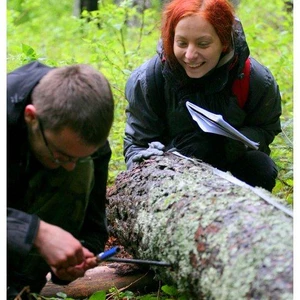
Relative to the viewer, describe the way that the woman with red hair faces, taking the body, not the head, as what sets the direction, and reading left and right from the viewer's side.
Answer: facing the viewer

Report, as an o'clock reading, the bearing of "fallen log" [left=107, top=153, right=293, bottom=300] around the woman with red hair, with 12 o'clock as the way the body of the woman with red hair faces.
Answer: The fallen log is roughly at 12 o'clock from the woman with red hair.

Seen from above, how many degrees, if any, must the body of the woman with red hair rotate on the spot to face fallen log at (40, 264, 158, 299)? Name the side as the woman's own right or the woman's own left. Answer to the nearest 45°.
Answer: approximately 45° to the woman's own right

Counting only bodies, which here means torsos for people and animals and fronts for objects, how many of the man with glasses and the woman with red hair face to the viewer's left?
0

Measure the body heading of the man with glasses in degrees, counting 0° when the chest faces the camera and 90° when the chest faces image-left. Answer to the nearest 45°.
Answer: approximately 315°
